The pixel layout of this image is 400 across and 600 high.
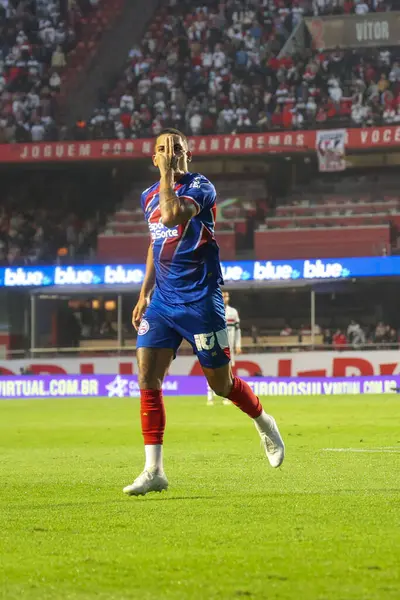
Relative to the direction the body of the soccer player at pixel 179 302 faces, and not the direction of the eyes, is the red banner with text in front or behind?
behind

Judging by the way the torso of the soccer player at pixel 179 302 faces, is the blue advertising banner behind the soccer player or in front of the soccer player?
behind

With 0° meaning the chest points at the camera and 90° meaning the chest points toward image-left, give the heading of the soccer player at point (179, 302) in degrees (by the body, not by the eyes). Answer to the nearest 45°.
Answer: approximately 45°

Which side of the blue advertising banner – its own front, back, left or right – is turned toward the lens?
front

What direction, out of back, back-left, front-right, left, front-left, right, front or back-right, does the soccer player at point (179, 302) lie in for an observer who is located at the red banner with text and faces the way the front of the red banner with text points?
front

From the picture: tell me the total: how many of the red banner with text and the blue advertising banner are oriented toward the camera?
2

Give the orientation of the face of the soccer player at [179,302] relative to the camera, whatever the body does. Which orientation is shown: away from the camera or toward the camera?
toward the camera

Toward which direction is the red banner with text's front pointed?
toward the camera

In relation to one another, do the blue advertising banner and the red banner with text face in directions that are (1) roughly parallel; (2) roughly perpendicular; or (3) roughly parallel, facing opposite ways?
roughly parallel
